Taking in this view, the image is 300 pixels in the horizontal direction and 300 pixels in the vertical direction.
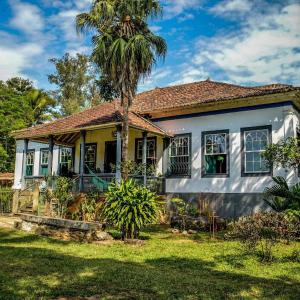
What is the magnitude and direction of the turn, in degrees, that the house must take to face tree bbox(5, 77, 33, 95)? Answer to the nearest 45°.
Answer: approximately 90° to its right

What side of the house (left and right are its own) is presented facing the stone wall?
front

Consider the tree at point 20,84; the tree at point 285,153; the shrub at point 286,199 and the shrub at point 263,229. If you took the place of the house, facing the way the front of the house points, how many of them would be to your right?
1

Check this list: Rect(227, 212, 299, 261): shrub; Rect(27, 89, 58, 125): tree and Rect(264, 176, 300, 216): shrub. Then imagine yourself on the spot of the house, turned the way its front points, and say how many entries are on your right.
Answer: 1

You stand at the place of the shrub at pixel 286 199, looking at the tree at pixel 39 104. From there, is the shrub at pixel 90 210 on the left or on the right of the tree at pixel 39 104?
left

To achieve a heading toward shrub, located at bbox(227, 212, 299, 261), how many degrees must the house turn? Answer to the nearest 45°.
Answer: approximately 45° to its left

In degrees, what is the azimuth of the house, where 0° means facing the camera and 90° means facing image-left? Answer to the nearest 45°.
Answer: approximately 45°

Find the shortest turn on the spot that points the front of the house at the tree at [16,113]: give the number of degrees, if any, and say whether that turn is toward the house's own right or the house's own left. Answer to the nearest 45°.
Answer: approximately 90° to the house's own right

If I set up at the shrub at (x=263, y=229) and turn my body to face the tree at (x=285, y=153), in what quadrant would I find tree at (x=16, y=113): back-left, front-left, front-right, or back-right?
front-left

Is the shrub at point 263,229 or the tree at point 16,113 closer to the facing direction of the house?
the shrub

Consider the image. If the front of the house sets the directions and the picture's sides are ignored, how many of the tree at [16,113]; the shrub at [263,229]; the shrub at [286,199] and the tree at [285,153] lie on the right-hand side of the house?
1

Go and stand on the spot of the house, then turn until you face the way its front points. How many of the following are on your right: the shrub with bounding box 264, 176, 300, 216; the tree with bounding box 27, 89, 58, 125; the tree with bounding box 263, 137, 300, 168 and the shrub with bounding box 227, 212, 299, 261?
1

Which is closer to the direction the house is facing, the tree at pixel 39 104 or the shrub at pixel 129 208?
the shrub

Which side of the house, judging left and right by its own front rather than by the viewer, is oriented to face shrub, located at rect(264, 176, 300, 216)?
left

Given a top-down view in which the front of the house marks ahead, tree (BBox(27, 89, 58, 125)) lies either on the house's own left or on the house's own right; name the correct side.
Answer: on the house's own right

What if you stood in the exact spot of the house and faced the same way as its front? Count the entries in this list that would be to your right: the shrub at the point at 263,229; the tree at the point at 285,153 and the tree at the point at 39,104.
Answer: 1
